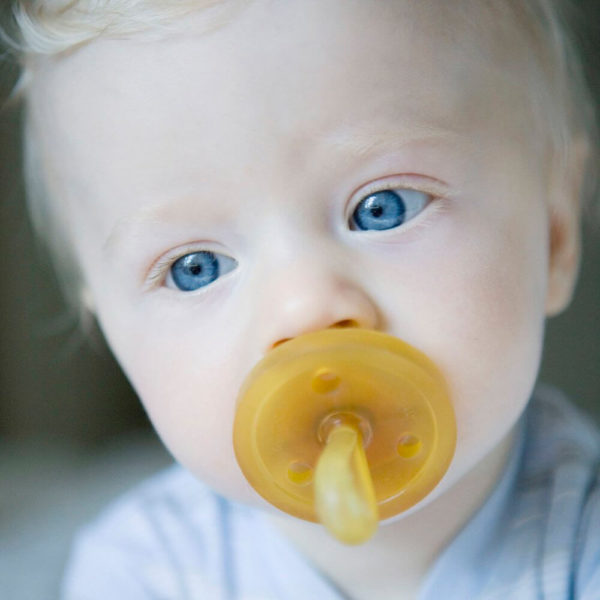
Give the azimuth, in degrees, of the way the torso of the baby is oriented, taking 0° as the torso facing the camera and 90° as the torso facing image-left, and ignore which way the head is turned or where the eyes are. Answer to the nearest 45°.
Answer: approximately 0°

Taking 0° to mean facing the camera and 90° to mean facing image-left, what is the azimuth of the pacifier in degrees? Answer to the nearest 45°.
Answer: approximately 0°
